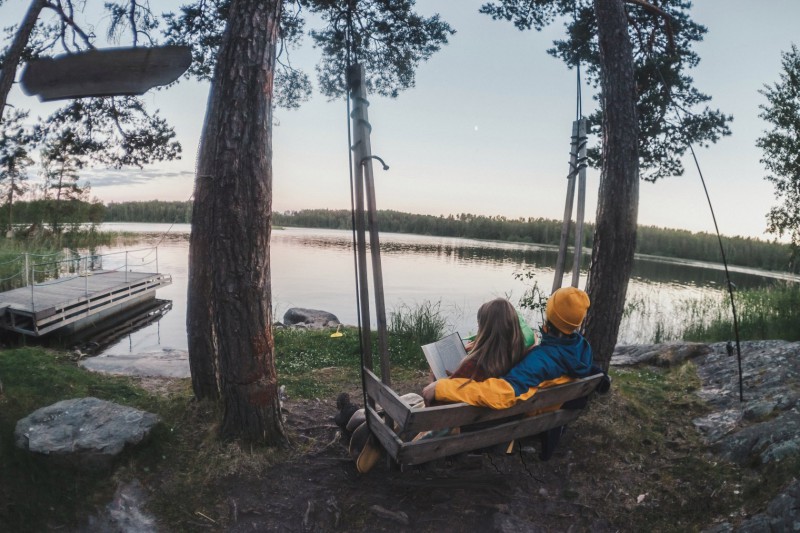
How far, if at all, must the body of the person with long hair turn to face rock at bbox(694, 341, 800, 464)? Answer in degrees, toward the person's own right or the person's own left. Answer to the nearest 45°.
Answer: approximately 90° to the person's own right

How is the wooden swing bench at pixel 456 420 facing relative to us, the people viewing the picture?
facing away from the viewer and to the left of the viewer

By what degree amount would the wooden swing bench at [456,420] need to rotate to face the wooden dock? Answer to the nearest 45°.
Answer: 0° — it already faces it

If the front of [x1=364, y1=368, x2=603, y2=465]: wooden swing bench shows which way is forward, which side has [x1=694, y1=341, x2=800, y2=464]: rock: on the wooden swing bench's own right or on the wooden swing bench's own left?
on the wooden swing bench's own right

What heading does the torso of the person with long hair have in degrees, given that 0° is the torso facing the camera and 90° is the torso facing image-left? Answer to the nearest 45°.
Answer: approximately 135°

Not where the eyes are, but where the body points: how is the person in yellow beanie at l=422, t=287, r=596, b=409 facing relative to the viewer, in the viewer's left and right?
facing away from the viewer and to the left of the viewer

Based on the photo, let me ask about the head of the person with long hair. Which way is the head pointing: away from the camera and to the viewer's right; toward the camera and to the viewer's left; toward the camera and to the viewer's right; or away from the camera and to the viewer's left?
away from the camera and to the viewer's left

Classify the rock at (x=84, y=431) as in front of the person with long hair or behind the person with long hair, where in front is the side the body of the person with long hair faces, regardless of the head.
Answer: in front
